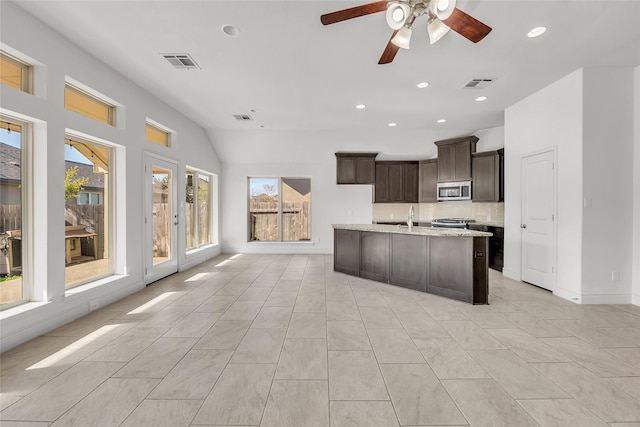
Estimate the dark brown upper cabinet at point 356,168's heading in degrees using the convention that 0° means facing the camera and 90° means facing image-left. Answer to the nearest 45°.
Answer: approximately 0°

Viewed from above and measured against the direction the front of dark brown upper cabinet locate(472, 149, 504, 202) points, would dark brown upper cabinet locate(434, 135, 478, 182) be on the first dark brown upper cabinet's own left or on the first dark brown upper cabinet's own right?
on the first dark brown upper cabinet's own right

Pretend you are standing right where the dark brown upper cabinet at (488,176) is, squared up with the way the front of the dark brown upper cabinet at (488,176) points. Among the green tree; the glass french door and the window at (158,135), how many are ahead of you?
3

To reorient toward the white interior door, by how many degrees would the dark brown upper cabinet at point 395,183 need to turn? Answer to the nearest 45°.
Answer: approximately 45° to its left

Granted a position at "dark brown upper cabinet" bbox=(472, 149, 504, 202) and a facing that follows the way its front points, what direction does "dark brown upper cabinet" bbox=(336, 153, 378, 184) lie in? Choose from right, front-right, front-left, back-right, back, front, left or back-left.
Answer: front-right

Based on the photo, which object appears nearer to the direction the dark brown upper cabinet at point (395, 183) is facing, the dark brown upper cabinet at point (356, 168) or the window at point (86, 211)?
the window

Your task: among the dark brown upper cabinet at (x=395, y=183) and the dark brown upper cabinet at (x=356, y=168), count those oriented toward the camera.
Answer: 2

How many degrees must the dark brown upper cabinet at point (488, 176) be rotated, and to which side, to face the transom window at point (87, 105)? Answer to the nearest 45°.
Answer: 0° — it already faces it
